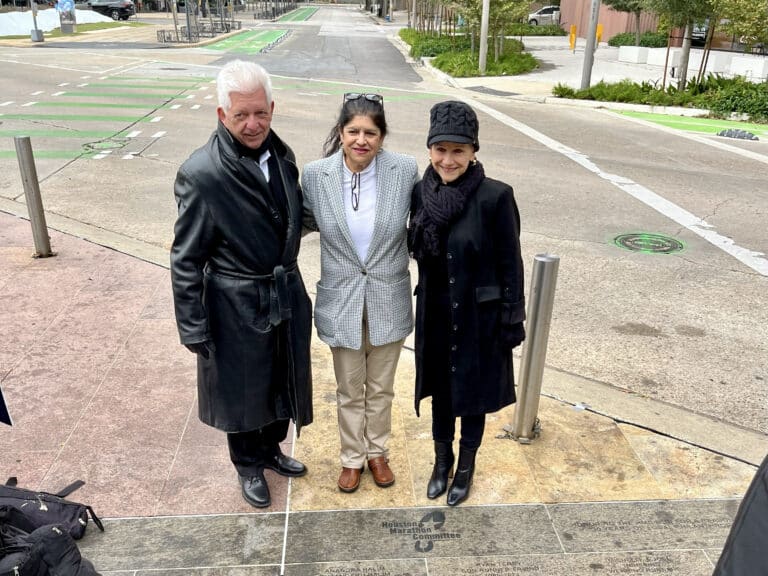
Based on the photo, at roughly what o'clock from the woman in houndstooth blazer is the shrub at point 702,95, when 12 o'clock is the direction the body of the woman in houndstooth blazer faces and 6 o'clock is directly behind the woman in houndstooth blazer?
The shrub is roughly at 7 o'clock from the woman in houndstooth blazer.

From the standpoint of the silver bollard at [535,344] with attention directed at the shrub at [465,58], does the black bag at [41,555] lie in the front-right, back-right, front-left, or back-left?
back-left

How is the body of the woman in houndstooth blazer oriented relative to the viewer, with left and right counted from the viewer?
facing the viewer

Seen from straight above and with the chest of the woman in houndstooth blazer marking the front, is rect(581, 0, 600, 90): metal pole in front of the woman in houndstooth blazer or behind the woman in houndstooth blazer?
behind

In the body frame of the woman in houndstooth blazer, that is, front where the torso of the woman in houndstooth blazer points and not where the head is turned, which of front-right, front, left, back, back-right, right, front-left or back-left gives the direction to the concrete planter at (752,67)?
back-left

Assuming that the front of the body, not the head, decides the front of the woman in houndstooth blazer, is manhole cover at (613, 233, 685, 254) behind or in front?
behind

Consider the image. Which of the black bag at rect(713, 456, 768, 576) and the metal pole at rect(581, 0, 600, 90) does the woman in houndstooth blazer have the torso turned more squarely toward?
the black bag

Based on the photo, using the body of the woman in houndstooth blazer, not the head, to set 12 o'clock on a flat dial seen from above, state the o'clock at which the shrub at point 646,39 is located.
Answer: The shrub is roughly at 7 o'clock from the woman in houndstooth blazer.

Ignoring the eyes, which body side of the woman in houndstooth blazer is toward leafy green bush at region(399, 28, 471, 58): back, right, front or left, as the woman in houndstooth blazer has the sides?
back

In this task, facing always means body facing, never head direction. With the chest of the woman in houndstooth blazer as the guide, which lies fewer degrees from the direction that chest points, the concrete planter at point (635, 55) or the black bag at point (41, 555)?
the black bag
